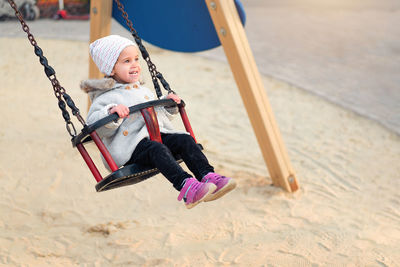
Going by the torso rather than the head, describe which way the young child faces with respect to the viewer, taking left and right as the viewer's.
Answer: facing the viewer and to the right of the viewer

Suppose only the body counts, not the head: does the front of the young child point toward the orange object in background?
no
